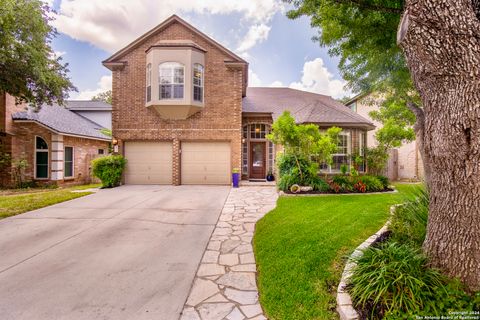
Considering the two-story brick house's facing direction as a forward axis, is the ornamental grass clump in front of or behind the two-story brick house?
in front

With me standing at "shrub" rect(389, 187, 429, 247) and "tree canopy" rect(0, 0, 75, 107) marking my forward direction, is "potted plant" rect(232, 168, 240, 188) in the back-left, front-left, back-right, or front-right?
front-right

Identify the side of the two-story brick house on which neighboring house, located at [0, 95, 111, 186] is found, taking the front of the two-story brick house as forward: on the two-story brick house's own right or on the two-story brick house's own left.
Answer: on the two-story brick house's own right

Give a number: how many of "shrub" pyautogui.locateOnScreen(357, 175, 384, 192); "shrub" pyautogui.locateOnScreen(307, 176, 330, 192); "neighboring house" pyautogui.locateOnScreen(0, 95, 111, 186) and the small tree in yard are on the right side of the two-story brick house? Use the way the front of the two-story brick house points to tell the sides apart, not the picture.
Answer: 1

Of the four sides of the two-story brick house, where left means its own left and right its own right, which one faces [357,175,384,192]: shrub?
left

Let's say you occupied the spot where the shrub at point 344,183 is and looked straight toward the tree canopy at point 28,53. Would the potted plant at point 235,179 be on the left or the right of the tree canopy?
right

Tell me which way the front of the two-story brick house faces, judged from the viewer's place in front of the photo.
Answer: facing the viewer

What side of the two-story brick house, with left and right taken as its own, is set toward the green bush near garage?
right

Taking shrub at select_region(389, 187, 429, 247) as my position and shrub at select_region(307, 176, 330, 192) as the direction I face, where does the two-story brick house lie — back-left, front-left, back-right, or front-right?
front-left

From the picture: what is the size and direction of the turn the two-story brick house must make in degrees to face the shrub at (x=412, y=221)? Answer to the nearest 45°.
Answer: approximately 45° to its left

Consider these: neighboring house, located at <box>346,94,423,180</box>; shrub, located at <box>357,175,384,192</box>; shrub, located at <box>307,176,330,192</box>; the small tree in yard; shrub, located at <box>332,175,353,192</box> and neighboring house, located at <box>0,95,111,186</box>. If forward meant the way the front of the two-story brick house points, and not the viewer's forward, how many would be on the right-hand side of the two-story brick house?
1

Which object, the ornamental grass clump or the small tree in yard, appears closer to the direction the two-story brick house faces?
the ornamental grass clump

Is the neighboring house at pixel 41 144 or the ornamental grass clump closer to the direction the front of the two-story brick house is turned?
the ornamental grass clump

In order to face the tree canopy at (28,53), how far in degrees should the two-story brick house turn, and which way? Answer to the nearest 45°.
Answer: approximately 45° to its right

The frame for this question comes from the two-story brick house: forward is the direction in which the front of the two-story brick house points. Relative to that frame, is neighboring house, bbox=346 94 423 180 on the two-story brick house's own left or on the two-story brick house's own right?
on the two-story brick house's own left
